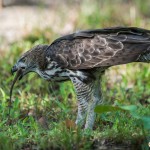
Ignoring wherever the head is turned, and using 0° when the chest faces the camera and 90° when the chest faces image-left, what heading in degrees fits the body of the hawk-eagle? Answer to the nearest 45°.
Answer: approximately 90°
